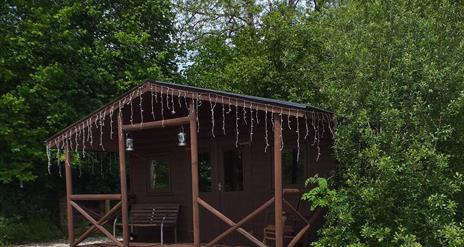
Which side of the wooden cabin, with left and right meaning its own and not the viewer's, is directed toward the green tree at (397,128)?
left

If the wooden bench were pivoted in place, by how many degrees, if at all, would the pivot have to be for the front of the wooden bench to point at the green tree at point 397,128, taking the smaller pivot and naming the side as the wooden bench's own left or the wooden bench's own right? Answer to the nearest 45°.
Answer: approximately 90° to the wooden bench's own left

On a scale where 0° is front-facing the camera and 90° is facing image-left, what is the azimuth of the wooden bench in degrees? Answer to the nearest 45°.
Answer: approximately 45°

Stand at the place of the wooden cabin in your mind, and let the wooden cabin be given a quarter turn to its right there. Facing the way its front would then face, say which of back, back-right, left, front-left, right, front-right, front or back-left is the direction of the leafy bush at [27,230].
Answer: front

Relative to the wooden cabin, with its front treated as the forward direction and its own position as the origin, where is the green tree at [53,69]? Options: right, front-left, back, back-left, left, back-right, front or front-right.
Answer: right

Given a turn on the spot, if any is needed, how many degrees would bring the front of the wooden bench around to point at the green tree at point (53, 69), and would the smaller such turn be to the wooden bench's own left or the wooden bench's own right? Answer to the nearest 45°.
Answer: approximately 90° to the wooden bench's own right

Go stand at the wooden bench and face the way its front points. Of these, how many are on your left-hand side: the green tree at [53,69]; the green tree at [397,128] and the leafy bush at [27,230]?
1

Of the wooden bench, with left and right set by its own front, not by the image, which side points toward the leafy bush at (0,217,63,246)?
right
